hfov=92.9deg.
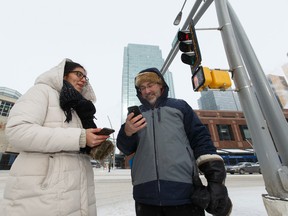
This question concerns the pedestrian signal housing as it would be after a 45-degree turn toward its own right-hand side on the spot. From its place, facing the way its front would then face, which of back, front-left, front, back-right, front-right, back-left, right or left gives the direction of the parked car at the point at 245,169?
right

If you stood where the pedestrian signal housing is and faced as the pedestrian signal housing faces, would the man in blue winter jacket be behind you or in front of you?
in front

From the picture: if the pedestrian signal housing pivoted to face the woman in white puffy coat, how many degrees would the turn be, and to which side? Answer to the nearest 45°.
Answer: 0° — it already faces them

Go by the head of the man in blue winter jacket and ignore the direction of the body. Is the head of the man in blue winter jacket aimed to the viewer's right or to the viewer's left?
to the viewer's left
